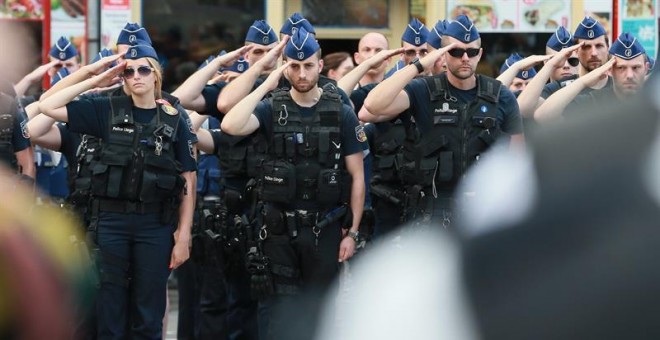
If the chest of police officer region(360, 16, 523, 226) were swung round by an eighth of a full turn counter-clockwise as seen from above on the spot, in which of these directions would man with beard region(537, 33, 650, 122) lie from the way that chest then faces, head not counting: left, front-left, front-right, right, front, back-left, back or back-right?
left

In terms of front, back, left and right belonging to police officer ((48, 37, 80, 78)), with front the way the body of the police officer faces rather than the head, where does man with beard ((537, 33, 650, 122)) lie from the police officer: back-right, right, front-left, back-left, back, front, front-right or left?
front-left

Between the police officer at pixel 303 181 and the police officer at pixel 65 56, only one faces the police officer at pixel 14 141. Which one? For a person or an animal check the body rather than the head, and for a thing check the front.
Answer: the police officer at pixel 65 56

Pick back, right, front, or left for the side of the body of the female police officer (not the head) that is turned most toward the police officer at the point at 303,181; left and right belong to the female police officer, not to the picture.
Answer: left

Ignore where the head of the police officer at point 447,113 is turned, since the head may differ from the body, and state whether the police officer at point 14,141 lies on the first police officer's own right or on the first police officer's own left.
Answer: on the first police officer's own right

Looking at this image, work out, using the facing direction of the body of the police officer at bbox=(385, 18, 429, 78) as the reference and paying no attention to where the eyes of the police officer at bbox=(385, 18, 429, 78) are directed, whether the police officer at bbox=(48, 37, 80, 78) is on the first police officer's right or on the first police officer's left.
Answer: on the first police officer's right
